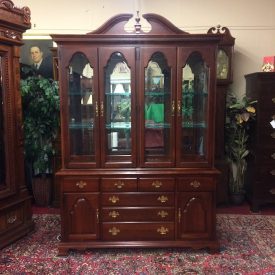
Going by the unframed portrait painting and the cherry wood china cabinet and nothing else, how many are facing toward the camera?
2

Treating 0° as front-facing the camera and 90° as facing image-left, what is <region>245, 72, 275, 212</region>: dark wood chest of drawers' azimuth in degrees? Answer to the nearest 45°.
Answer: approximately 0°

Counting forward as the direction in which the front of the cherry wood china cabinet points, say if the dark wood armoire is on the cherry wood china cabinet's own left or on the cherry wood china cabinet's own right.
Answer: on the cherry wood china cabinet's own right

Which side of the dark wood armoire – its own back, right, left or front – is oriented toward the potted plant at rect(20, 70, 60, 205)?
left

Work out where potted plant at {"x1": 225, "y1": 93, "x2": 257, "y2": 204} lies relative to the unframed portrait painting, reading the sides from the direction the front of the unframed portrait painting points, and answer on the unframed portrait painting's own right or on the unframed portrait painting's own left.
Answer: on the unframed portrait painting's own left

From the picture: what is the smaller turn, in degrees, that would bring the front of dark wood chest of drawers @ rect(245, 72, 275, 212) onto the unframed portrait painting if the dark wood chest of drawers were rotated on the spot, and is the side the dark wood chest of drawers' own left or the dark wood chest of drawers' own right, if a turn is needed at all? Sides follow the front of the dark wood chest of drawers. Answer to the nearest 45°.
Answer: approximately 90° to the dark wood chest of drawers' own right
